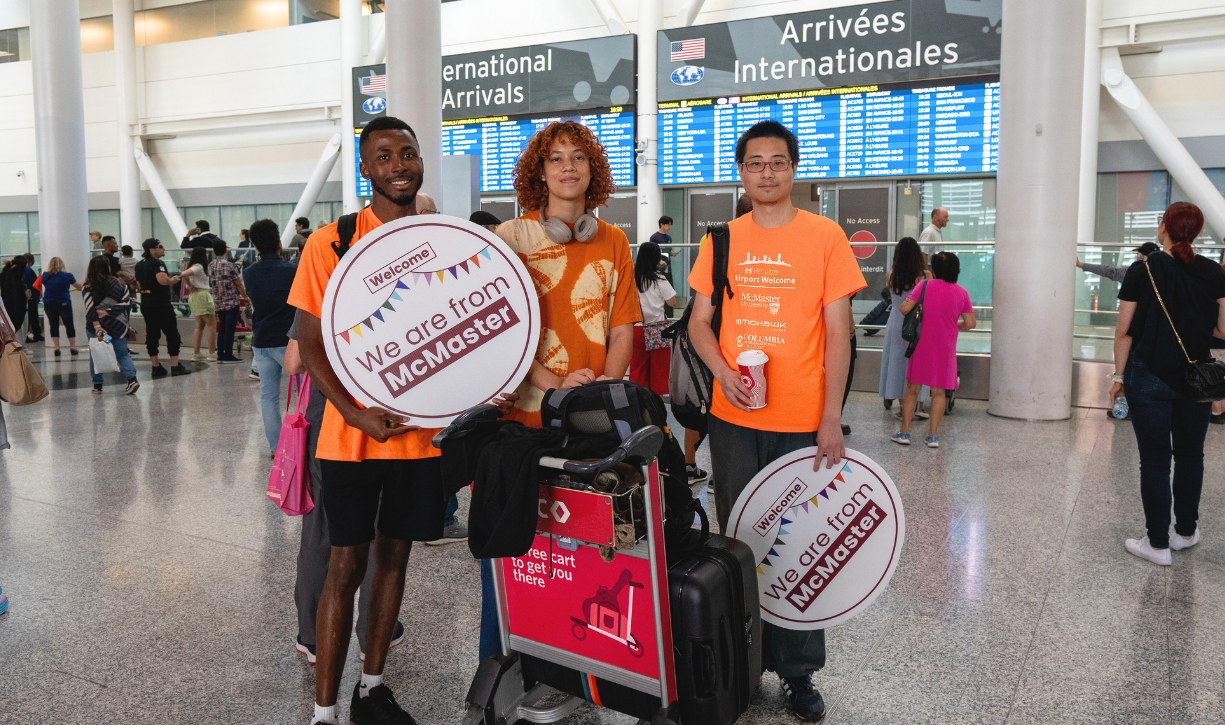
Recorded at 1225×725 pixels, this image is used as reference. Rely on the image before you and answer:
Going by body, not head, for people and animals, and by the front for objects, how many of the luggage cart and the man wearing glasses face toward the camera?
1

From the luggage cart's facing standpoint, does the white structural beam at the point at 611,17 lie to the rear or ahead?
ahead

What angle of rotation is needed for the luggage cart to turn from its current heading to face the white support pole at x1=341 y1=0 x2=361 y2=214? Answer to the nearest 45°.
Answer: approximately 45° to its left

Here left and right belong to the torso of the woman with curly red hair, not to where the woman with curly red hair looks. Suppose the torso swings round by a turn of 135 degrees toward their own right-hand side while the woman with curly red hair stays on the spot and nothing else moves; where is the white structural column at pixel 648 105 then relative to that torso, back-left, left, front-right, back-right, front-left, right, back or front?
front-right

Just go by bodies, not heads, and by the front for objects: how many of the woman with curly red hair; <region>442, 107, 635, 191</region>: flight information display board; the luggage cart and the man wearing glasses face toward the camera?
3

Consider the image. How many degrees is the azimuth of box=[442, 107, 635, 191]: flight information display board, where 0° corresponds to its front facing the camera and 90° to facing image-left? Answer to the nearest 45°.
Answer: approximately 0°

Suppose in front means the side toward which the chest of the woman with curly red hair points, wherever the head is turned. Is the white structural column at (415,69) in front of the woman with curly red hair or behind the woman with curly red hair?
behind
